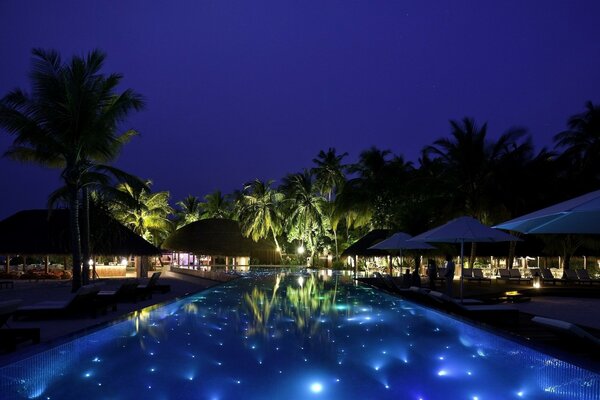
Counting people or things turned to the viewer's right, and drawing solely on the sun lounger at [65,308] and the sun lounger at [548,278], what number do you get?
1

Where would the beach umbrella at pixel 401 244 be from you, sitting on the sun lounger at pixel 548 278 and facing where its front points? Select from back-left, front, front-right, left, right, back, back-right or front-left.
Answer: back-right
